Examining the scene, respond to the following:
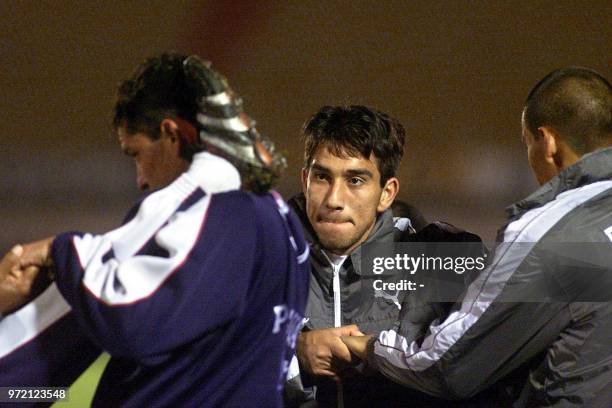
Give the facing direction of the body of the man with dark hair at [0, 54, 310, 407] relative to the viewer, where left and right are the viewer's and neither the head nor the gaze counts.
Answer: facing to the left of the viewer

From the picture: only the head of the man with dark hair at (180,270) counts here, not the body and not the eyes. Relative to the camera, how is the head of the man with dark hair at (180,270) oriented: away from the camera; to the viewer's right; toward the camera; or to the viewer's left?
to the viewer's left

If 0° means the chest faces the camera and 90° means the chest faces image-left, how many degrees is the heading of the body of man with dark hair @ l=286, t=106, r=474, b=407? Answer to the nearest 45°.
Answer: approximately 45°

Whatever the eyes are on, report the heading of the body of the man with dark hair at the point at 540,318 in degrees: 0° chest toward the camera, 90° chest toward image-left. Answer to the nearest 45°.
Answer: approximately 135°

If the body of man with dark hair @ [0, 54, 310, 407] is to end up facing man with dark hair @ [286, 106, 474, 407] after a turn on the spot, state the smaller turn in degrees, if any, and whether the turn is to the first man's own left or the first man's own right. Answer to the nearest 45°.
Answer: approximately 135° to the first man's own right

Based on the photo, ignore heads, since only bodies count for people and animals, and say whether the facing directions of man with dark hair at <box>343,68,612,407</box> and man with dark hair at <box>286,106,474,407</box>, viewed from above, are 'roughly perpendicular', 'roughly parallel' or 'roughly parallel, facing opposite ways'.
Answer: roughly perpendicular

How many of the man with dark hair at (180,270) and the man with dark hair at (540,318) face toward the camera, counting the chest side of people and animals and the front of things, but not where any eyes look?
0

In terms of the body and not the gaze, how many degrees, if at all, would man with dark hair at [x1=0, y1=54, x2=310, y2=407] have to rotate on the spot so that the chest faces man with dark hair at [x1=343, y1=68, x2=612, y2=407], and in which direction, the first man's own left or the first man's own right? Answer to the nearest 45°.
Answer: approximately 180°
